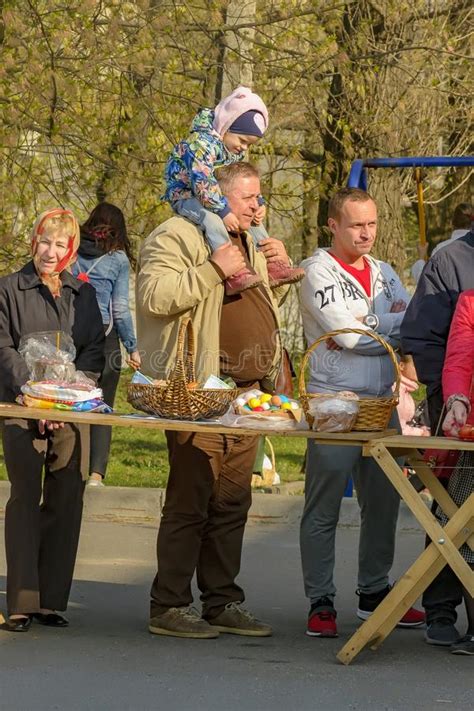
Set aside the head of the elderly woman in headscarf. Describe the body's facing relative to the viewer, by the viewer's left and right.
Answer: facing the viewer

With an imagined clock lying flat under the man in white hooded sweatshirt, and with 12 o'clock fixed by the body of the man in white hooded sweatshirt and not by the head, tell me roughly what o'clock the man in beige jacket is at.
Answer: The man in beige jacket is roughly at 4 o'clock from the man in white hooded sweatshirt.

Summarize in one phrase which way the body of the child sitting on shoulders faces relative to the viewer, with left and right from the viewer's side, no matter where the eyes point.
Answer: facing the viewer and to the right of the viewer

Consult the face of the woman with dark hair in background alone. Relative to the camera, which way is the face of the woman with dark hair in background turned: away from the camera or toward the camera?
away from the camera

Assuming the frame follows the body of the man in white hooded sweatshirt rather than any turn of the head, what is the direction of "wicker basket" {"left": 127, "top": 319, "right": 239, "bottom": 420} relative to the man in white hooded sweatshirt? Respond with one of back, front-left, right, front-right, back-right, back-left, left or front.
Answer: right

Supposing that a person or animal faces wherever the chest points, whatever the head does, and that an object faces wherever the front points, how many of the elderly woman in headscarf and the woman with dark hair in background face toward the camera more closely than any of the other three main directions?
1

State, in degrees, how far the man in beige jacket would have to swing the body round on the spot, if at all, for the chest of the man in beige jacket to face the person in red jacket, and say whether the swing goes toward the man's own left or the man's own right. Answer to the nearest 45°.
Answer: approximately 45° to the man's own left

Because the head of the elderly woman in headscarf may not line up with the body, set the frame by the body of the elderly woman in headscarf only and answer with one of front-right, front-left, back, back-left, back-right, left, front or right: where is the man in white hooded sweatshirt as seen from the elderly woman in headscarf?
left
